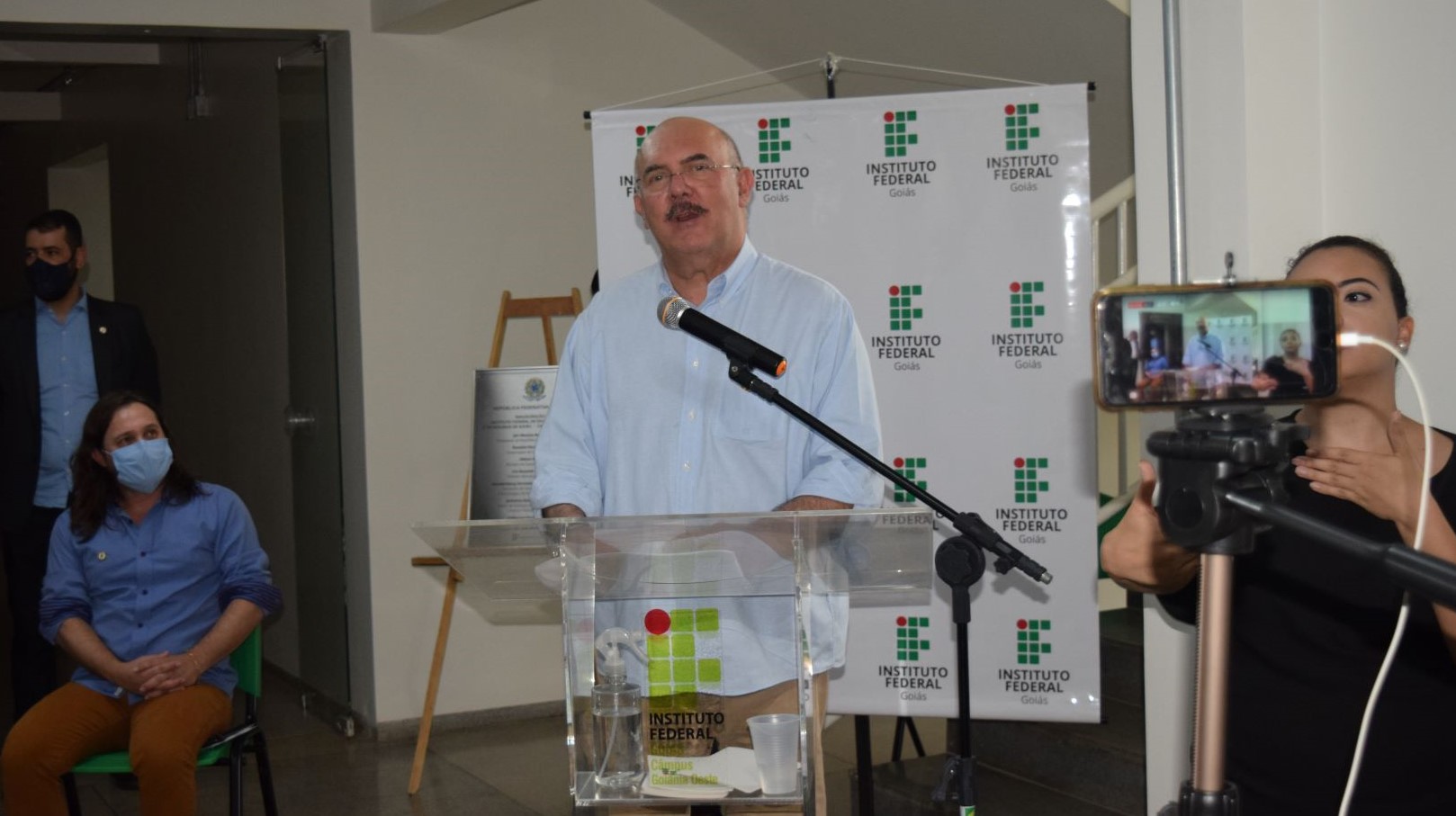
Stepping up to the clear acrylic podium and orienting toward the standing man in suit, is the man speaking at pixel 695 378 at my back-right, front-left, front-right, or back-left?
front-right

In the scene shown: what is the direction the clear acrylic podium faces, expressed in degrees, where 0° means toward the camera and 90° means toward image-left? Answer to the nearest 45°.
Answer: approximately 0°

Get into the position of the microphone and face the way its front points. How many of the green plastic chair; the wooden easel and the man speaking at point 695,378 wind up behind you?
0

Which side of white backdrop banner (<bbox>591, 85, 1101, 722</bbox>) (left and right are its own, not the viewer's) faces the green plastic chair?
right

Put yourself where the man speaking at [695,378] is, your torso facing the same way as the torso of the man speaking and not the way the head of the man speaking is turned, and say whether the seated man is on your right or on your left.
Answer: on your right

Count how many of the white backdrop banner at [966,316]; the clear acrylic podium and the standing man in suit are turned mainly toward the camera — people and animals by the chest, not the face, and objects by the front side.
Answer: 3

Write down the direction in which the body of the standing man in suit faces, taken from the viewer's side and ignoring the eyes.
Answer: toward the camera

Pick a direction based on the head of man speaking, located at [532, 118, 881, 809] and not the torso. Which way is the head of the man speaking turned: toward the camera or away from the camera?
toward the camera

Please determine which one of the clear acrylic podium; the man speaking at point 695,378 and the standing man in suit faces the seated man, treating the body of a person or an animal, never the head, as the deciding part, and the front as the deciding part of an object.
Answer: the standing man in suit

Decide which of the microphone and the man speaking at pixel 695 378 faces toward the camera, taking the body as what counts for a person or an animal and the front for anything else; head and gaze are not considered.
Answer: the man speaking

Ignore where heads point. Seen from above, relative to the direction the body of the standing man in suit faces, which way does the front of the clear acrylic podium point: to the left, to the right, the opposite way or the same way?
the same way

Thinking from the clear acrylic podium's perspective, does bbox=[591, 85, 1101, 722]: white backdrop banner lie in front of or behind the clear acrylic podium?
behind

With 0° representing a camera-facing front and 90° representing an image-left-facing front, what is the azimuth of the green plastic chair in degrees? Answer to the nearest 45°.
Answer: approximately 45°

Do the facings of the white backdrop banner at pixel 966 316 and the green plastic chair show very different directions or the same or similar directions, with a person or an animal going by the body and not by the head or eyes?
same or similar directions

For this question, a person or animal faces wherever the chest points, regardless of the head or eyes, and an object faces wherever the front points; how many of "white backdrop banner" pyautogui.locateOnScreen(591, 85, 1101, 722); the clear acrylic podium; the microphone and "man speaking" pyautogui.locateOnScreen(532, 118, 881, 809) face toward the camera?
3

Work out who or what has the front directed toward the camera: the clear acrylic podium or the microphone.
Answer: the clear acrylic podium

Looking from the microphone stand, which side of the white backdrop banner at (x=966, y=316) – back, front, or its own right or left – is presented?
front

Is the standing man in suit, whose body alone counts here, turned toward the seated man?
yes
